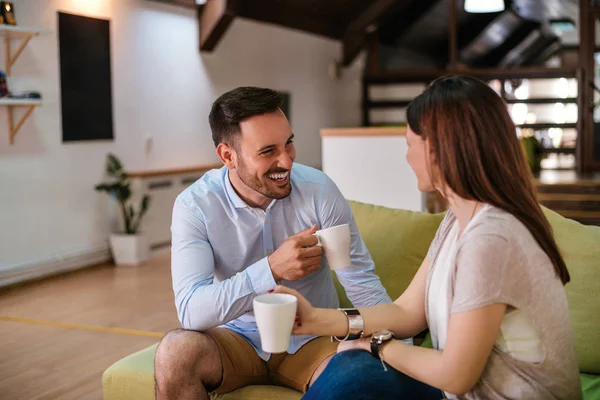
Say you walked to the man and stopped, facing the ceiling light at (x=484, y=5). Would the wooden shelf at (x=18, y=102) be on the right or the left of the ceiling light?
left

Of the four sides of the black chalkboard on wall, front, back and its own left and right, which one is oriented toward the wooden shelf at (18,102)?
right

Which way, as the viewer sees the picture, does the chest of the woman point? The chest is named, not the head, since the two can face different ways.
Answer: to the viewer's left

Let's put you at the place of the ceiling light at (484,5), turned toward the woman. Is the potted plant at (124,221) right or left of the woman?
right

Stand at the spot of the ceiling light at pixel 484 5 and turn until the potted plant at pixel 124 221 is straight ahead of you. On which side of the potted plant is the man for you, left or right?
left

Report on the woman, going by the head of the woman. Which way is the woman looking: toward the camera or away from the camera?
away from the camera

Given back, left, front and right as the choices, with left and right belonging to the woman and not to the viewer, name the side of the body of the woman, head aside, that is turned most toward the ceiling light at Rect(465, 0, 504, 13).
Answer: right

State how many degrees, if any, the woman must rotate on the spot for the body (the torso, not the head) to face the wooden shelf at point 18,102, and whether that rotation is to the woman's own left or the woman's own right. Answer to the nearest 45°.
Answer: approximately 45° to the woman's own right
